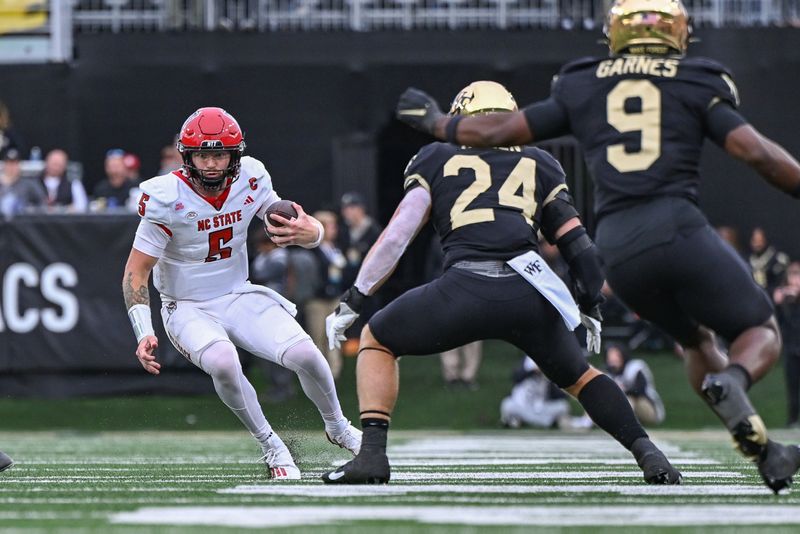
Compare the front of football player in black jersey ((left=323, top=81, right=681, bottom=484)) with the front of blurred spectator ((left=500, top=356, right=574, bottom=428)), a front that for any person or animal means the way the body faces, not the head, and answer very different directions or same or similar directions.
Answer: very different directions

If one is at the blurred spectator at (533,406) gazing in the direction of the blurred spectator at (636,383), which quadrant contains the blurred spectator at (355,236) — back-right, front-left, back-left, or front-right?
back-left

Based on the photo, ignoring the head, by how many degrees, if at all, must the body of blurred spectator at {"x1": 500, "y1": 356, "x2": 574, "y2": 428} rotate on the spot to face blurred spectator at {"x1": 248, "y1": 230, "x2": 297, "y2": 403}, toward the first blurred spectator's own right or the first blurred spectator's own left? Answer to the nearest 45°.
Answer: approximately 90° to the first blurred spectator's own right

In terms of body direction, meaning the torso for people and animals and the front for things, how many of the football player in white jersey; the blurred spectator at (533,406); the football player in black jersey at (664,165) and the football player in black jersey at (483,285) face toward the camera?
2

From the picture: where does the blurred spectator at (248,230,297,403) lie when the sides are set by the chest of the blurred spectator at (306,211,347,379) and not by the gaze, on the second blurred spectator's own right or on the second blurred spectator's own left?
on the second blurred spectator's own right

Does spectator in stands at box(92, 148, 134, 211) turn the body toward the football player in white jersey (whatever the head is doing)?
yes

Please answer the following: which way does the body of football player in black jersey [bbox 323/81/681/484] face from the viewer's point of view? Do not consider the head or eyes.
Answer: away from the camera

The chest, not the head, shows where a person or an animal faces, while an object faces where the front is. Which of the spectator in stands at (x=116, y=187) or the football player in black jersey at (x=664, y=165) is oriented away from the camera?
the football player in black jersey

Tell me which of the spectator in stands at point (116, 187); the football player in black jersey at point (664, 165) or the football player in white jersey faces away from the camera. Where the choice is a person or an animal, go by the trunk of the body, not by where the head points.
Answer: the football player in black jersey

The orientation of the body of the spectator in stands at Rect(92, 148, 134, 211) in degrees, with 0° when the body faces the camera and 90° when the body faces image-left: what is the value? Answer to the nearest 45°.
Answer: approximately 0°

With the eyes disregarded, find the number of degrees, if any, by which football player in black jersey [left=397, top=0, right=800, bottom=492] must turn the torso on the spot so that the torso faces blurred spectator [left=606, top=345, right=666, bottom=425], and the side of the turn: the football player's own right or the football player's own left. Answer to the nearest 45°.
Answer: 0° — they already face them
